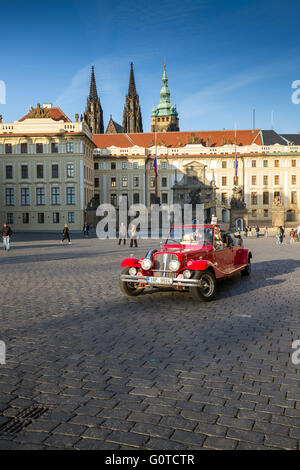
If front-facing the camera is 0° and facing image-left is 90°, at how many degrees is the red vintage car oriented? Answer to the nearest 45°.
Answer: approximately 45°
